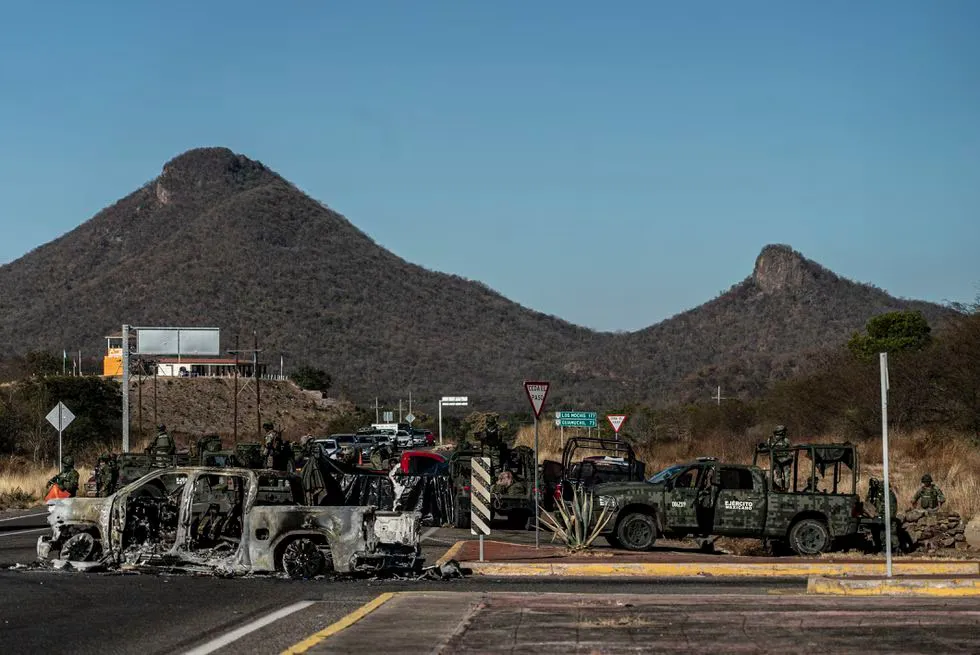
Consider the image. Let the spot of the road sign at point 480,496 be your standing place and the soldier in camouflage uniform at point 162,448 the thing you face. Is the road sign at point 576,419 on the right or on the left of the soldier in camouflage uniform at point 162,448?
right

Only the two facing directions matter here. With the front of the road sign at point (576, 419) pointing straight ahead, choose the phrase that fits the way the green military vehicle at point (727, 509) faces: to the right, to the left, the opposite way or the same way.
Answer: to the right

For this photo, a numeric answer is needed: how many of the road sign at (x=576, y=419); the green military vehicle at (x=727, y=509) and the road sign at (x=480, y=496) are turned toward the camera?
2

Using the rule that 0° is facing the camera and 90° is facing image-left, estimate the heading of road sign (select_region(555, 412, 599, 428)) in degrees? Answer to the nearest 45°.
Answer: approximately 0°

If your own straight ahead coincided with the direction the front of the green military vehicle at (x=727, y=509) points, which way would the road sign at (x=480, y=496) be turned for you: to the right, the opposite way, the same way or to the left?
to the left

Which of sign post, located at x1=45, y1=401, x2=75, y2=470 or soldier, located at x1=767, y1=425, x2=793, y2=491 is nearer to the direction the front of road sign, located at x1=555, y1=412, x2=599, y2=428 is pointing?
the soldier

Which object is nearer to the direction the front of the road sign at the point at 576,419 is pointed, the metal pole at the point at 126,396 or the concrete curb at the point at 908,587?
the concrete curb

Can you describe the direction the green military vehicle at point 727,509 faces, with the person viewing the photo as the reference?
facing to the left of the viewer

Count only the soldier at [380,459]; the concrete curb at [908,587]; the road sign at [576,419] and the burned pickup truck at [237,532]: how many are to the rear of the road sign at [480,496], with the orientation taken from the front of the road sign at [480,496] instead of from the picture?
2

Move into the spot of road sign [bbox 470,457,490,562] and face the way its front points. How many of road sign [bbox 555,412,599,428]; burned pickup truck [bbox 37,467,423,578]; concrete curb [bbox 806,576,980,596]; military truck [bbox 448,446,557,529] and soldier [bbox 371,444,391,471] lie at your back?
3

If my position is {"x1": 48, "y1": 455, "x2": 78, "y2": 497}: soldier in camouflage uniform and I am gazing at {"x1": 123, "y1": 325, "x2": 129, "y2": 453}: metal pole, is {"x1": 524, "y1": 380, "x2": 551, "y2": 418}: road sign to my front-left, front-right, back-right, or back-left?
back-right
